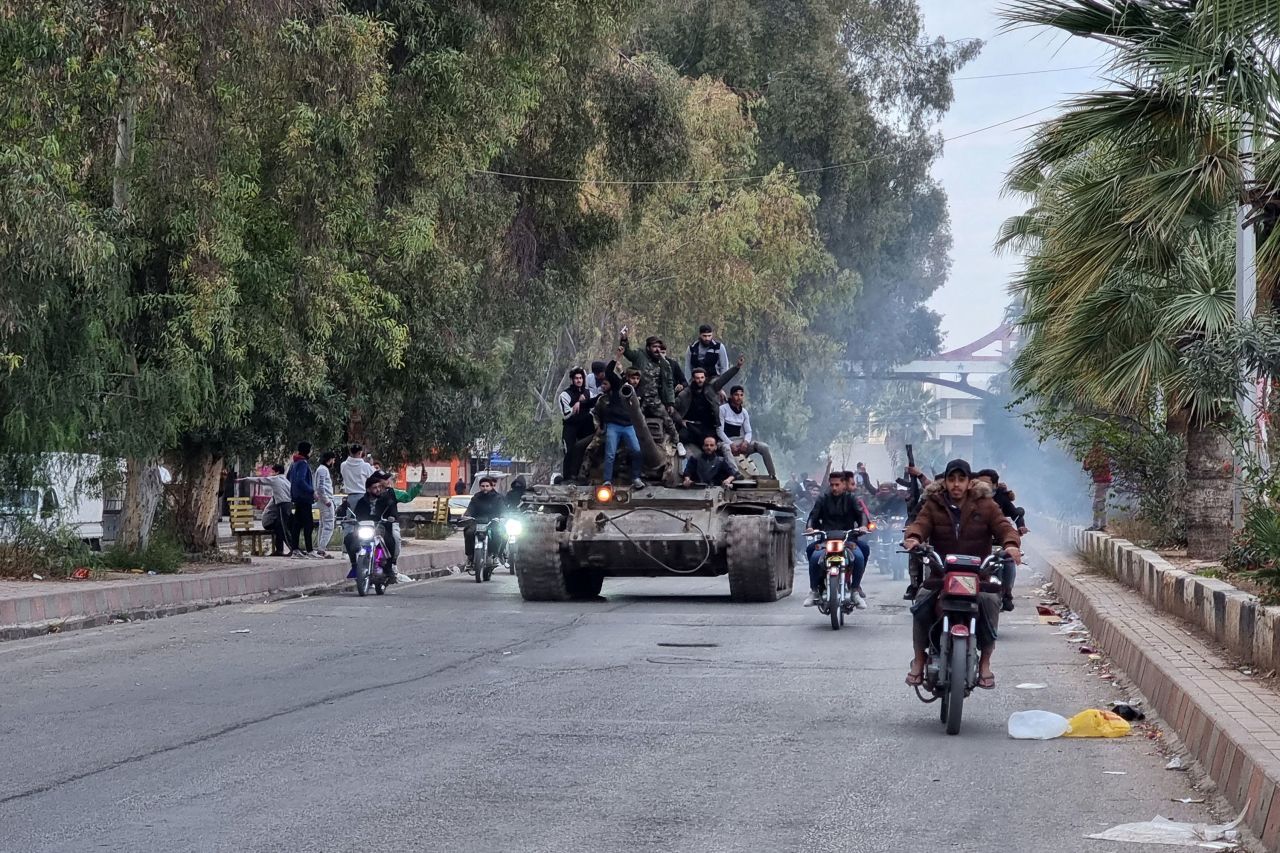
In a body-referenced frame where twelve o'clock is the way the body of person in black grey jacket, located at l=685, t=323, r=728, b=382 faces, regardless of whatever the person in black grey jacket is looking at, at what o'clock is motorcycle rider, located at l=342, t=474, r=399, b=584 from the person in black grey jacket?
The motorcycle rider is roughly at 3 o'clock from the person in black grey jacket.

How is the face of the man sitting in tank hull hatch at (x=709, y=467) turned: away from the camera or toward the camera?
toward the camera

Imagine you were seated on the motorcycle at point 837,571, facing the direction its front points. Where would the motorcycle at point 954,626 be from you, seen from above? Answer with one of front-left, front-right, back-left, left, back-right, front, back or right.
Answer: front

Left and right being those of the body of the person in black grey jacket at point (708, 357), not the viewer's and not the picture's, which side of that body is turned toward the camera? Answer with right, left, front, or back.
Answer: front

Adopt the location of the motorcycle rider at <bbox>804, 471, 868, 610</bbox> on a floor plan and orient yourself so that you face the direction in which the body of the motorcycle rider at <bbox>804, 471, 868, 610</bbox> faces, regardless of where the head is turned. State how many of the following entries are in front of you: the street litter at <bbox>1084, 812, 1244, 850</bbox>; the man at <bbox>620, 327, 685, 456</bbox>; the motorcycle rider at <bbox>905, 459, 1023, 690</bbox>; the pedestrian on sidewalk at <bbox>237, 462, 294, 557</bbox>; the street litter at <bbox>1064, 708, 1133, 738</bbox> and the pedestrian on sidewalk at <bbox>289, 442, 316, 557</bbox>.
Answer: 3

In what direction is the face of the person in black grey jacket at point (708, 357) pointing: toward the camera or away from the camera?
toward the camera

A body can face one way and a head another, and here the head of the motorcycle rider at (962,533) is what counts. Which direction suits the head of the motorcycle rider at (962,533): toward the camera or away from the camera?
toward the camera

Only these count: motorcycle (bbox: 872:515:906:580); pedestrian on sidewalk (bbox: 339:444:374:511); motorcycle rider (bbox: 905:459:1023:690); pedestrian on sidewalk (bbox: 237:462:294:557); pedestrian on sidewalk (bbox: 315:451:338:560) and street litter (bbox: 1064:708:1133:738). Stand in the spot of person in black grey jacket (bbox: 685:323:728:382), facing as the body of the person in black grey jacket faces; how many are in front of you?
2

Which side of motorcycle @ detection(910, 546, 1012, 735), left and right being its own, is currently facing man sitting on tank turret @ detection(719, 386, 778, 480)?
back

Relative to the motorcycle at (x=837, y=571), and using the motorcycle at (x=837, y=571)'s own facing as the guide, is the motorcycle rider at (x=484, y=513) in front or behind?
behind

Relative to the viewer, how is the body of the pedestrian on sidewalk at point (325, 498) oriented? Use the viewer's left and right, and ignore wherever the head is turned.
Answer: facing to the right of the viewer

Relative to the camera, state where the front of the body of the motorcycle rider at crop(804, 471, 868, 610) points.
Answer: toward the camera

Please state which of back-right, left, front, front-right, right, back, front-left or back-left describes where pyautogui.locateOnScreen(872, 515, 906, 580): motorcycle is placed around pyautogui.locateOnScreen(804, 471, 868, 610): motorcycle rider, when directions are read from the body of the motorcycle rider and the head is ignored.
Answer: back

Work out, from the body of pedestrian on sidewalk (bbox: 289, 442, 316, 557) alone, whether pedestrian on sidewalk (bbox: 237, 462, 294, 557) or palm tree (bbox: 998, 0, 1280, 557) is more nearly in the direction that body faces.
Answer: the palm tree

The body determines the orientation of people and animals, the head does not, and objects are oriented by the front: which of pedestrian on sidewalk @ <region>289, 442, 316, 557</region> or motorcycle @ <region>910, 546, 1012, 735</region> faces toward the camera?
the motorcycle

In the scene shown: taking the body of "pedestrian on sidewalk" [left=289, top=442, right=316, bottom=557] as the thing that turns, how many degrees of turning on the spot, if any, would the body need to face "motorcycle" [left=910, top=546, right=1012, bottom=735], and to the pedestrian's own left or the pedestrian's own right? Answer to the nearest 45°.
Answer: approximately 90° to the pedestrian's own right
